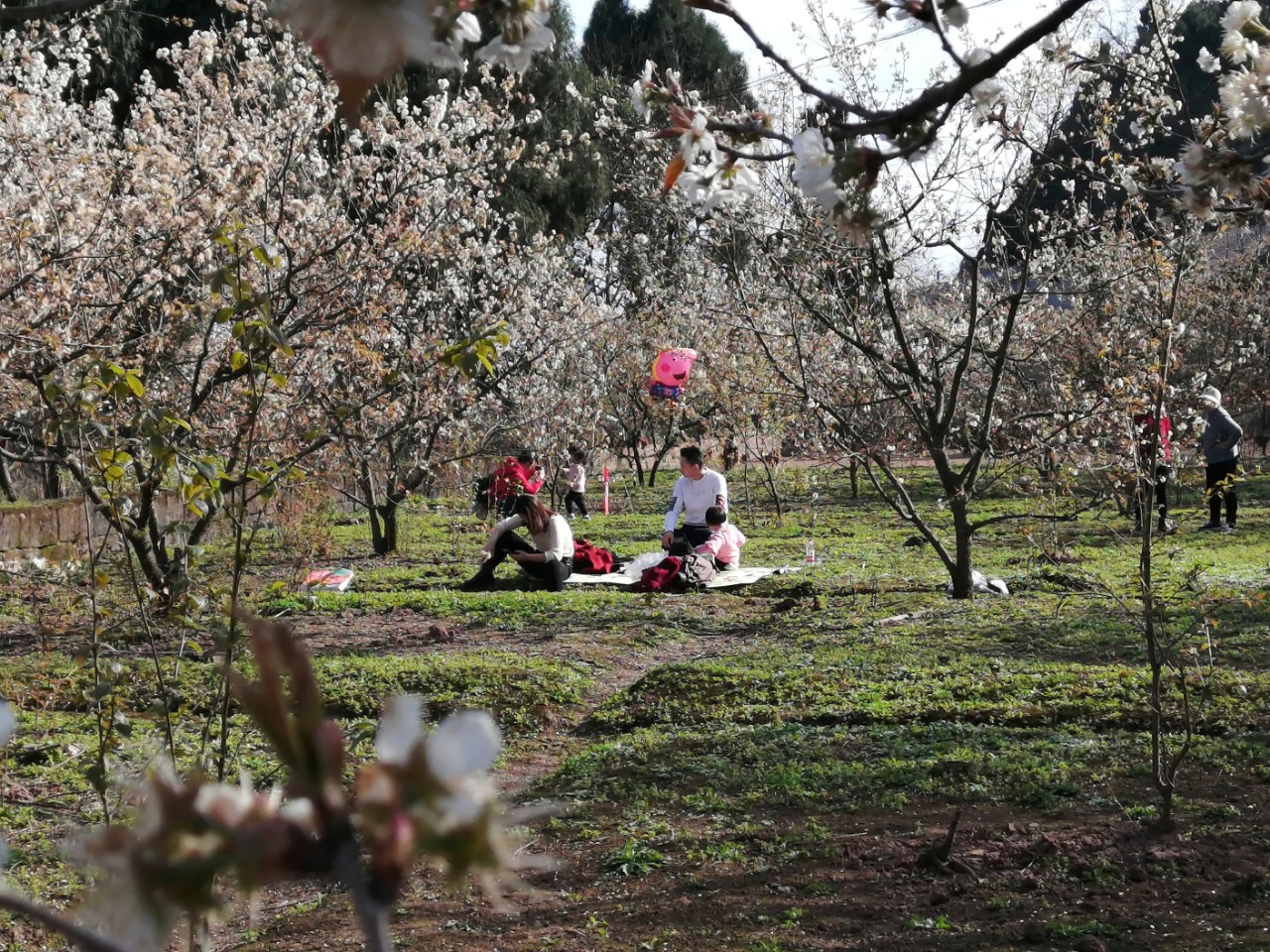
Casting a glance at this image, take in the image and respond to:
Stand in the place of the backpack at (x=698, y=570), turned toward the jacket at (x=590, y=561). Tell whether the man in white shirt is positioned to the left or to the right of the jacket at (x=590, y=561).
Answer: right

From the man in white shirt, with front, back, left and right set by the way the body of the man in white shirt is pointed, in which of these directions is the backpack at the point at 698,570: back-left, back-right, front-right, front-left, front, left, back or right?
front-left

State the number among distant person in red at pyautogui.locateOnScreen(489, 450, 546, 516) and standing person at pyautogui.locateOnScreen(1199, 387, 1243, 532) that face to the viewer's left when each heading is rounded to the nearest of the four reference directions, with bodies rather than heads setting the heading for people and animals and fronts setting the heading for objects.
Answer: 1

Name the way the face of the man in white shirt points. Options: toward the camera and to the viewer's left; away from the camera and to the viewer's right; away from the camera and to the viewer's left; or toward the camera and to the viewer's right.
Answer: toward the camera and to the viewer's left

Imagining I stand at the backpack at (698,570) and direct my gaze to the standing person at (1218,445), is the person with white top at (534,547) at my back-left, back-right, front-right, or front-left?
back-left

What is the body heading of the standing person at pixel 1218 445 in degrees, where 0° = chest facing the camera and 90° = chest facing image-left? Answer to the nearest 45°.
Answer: approximately 90°

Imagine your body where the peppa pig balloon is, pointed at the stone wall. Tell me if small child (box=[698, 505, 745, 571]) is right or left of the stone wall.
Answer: left

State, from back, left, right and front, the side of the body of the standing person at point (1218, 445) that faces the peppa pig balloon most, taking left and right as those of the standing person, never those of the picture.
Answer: front

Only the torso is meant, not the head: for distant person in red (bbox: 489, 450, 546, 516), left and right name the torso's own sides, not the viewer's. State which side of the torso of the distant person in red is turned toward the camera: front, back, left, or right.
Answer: right

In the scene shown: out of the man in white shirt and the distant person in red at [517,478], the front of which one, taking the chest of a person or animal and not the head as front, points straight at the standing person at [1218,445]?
the distant person in red

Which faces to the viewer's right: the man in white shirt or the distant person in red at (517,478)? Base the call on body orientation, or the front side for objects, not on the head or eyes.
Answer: the distant person in red

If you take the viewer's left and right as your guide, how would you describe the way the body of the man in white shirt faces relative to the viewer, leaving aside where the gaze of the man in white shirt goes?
facing the viewer and to the left of the viewer

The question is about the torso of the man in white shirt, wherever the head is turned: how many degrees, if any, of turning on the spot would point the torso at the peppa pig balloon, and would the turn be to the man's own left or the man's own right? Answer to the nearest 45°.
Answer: approximately 135° to the man's own right
